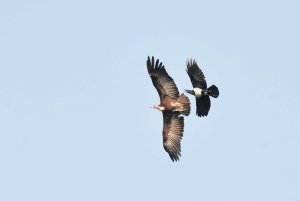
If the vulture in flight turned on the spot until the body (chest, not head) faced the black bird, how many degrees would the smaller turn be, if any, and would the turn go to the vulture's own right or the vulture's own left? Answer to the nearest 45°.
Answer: approximately 135° to the vulture's own right

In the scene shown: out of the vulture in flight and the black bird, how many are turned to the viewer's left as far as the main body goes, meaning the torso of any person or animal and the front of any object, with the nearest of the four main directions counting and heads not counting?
2

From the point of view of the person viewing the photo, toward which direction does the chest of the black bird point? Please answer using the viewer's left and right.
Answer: facing to the left of the viewer

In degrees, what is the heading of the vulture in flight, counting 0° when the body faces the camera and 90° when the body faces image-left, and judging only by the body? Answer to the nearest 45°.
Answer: approximately 90°

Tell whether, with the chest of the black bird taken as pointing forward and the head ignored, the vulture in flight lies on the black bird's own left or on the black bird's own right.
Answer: on the black bird's own left
